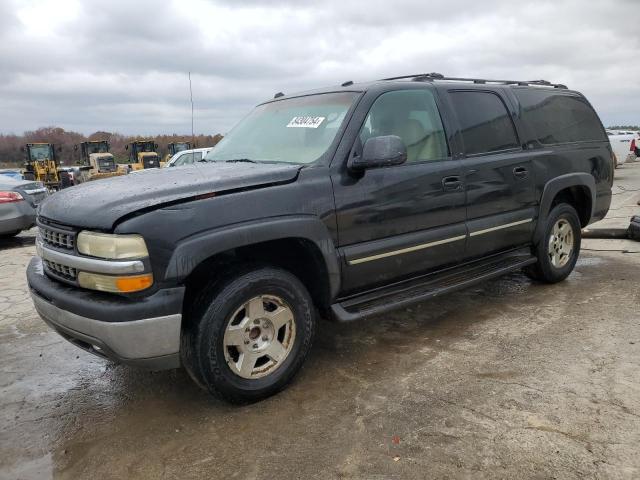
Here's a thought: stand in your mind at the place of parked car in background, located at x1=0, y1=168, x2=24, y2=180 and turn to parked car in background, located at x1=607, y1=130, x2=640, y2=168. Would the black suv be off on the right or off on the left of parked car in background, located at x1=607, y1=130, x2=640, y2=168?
right

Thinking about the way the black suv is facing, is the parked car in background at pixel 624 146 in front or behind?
behind

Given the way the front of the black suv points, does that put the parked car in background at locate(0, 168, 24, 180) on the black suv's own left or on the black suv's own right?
on the black suv's own right

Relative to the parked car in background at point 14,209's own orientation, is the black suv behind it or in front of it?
behind

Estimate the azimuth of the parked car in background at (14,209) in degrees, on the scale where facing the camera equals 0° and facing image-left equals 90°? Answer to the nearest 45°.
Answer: approximately 135°

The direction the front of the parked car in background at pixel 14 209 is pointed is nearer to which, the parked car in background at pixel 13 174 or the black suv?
the parked car in background

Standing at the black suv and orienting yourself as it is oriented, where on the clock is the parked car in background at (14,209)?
The parked car in background is roughly at 3 o'clock from the black suv.

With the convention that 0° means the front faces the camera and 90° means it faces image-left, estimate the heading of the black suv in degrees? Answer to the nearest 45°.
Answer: approximately 45°
